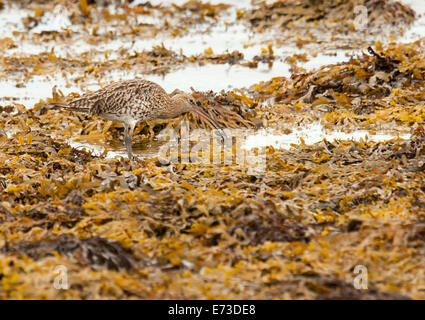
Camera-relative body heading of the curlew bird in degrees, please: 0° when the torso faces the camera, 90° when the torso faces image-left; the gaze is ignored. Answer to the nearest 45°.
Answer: approximately 270°
